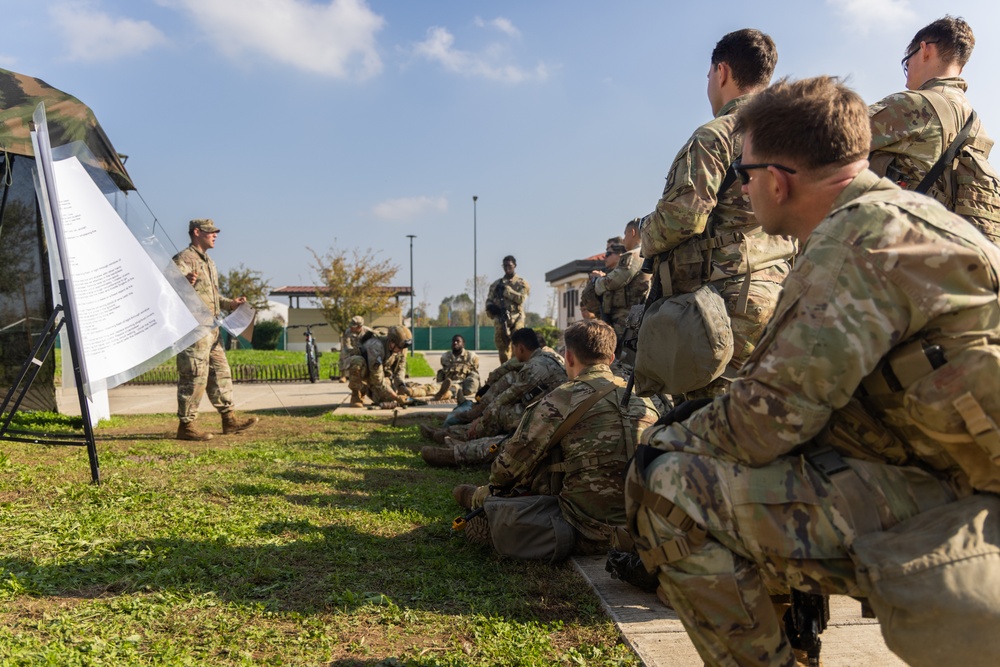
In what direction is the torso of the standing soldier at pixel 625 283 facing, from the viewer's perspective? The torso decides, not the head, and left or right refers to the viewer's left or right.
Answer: facing to the left of the viewer

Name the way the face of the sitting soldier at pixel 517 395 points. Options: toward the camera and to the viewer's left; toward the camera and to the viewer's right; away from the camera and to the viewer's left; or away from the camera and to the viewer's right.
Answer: away from the camera and to the viewer's left

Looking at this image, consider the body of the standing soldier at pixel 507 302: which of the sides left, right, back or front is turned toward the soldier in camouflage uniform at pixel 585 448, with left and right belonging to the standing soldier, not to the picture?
front

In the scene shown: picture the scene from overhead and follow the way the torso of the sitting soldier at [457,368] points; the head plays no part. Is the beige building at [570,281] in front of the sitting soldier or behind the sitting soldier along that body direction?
behind

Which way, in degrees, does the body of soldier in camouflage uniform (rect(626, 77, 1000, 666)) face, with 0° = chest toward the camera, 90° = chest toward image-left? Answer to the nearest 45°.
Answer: approximately 90°

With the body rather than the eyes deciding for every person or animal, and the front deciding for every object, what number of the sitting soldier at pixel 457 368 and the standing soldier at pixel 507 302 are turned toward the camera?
2

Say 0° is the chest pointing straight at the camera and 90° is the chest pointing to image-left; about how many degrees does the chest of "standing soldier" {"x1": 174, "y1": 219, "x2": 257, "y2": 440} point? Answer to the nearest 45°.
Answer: approximately 270°

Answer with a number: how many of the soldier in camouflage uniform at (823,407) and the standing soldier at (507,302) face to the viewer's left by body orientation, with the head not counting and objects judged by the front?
1

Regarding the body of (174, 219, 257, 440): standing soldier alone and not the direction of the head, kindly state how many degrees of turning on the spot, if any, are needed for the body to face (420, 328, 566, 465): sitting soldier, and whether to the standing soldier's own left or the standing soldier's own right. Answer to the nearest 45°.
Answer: approximately 45° to the standing soldier's own right

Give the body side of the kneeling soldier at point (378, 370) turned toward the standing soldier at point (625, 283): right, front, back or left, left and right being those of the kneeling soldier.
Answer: front

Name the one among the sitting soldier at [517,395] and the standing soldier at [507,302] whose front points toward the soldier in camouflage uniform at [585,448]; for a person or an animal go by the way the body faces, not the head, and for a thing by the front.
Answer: the standing soldier

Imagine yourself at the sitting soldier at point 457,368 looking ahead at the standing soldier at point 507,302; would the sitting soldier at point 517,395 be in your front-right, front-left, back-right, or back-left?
back-right

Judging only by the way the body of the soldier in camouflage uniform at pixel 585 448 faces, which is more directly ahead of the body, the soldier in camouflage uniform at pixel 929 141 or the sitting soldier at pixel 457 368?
the sitting soldier

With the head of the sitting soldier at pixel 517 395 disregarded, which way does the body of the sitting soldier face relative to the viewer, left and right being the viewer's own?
facing to the left of the viewer
